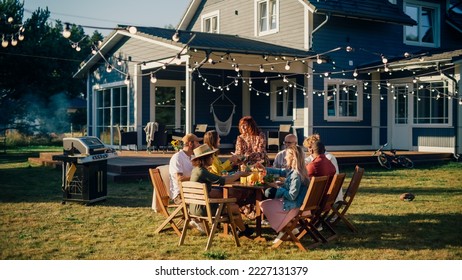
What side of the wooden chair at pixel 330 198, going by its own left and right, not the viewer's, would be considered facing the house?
right

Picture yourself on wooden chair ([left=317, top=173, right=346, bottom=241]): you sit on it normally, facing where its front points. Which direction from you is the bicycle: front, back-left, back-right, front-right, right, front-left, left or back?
right

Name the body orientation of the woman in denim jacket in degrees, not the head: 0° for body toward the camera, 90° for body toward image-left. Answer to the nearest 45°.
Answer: approximately 90°

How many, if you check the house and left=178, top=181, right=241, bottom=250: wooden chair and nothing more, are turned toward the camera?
1

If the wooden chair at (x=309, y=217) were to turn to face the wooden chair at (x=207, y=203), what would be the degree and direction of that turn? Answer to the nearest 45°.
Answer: approximately 45° to its left

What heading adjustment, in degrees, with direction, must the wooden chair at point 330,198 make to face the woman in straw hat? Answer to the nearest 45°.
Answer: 0° — it already faces them

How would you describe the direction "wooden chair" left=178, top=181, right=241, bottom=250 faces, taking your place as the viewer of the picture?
facing away from the viewer and to the right of the viewer

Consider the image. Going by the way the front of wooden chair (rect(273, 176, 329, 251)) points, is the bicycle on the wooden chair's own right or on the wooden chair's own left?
on the wooden chair's own right

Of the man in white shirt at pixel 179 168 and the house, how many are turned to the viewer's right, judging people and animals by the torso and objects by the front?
1

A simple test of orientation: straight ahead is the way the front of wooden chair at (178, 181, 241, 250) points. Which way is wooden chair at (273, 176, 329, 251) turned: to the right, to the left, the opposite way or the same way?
to the left

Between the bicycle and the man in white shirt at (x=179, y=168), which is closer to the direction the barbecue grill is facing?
the man in white shirt

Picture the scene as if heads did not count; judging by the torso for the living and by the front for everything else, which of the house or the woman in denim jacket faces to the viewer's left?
the woman in denim jacket

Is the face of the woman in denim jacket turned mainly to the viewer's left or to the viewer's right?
to the viewer's left

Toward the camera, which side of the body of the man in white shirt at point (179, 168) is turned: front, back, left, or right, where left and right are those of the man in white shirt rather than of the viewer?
right

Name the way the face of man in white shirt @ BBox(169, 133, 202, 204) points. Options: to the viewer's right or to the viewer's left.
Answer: to the viewer's right
